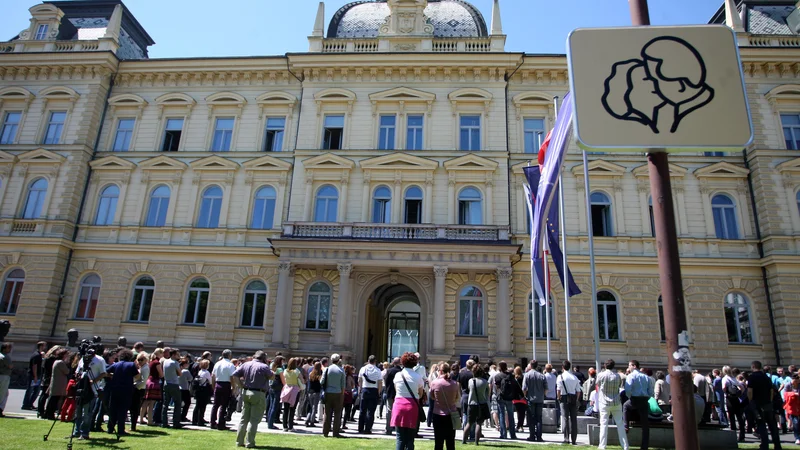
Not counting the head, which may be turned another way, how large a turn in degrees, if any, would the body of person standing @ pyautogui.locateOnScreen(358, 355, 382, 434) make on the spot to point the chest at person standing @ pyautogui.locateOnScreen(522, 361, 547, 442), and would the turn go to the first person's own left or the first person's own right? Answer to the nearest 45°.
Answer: approximately 90° to the first person's own right

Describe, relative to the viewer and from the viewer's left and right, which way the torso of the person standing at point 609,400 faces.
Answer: facing away from the viewer

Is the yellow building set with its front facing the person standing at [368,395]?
yes

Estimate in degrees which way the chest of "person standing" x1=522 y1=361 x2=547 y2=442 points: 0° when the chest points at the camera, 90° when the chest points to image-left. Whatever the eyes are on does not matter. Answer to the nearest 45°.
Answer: approximately 180°

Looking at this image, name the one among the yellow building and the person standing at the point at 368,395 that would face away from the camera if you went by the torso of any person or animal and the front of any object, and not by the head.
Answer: the person standing

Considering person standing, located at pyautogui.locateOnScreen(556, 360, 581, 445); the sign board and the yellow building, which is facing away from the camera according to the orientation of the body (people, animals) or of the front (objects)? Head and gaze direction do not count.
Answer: the person standing

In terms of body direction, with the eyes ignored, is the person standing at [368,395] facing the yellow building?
yes

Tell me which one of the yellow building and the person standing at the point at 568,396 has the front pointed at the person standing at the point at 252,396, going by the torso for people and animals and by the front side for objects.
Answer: the yellow building

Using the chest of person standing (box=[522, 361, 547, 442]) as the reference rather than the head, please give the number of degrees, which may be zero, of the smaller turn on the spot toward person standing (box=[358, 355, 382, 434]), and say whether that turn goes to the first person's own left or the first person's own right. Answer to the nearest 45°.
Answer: approximately 90° to the first person's own left

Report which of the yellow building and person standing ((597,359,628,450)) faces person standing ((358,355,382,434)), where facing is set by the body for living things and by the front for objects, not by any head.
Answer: the yellow building

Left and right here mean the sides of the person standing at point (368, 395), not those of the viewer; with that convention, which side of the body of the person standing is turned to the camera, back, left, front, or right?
back

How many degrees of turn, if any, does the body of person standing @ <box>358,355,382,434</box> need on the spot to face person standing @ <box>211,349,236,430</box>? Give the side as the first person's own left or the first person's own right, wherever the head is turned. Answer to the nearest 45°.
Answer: approximately 90° to the first person's own left

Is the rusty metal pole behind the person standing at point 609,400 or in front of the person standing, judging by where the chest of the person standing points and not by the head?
behind
